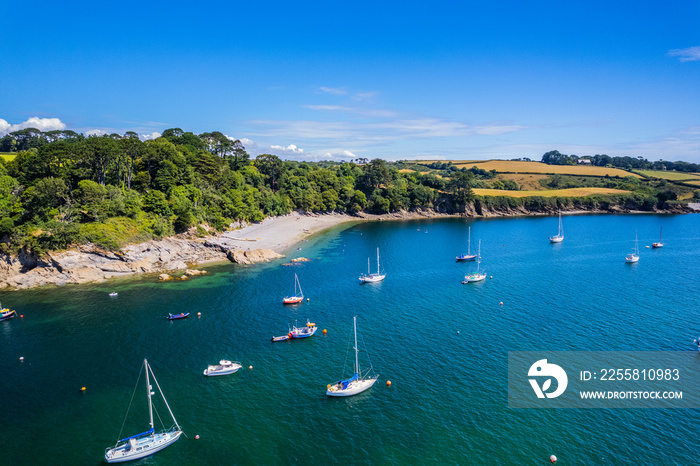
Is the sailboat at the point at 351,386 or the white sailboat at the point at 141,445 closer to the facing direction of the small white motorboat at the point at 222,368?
the sailboat

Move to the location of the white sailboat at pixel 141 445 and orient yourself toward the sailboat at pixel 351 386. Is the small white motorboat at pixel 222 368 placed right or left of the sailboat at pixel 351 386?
left

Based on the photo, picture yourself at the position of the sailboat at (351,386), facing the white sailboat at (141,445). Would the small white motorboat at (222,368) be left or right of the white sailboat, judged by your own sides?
right

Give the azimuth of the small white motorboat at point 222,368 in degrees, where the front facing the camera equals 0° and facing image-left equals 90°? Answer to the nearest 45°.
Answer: approximately 270°

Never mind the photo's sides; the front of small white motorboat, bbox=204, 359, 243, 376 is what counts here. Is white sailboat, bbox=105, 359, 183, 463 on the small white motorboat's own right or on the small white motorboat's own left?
on the small white motorboat's own right

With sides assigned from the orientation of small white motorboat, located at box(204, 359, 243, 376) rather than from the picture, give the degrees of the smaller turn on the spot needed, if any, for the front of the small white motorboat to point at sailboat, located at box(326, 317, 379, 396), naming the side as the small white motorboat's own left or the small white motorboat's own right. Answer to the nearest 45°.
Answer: approximately 45° to the small white motorboat's own right
